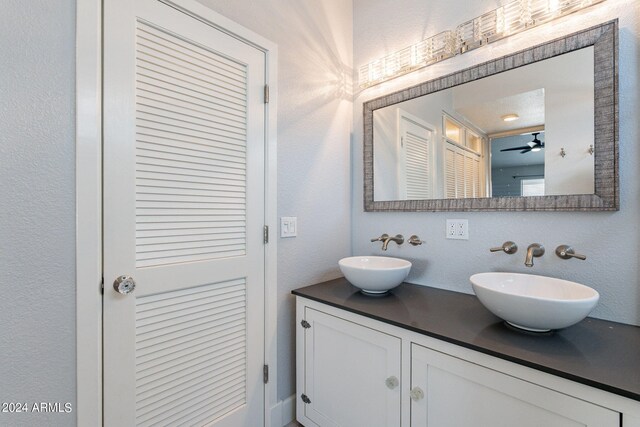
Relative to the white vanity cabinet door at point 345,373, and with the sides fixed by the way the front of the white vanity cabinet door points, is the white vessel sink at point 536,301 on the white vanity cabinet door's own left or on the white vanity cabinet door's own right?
on the white vanity cabinet door's own left

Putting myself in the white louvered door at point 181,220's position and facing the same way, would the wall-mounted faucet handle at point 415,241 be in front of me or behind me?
in front

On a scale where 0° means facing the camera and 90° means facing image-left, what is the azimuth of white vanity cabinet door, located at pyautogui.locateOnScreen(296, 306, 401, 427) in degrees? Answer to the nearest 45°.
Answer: approximately 45°

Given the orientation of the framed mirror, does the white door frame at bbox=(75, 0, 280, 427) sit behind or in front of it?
in front

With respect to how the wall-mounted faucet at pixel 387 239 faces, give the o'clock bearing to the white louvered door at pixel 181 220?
The white louvered door is roughly at 12 o'clock from the wall-mounted faucet.

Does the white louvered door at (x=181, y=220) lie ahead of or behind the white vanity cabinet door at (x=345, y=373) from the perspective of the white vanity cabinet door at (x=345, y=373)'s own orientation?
ahead

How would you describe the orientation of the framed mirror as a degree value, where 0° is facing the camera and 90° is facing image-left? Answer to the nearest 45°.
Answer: approximately 45°
